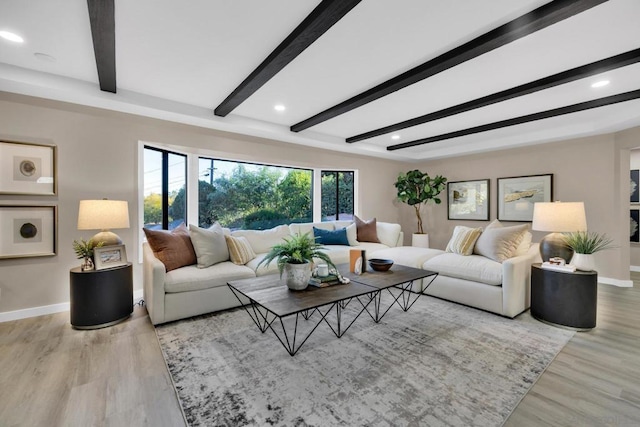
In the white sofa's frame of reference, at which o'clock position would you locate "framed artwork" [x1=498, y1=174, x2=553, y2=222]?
The framed artwork is roughly at 10 o'clock from the white sofa.

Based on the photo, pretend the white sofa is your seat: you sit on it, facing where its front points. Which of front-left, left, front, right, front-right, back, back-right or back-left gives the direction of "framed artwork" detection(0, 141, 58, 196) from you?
back-right

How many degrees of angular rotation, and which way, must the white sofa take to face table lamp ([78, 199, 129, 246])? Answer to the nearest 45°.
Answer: approximately 135° to its right

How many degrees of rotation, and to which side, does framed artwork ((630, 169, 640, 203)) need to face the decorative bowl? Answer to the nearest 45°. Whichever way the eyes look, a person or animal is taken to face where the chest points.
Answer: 0° — it already faces it

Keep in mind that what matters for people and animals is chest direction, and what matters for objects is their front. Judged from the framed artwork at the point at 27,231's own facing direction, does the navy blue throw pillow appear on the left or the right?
on its left

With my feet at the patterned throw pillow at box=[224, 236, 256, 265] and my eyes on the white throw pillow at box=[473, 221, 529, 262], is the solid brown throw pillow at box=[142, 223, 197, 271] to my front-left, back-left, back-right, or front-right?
back-right

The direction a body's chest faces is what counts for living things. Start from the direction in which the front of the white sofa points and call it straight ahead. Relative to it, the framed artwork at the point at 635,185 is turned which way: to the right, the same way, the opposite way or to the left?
to the right

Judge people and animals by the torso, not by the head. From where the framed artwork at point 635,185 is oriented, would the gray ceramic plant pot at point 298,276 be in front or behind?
in front
